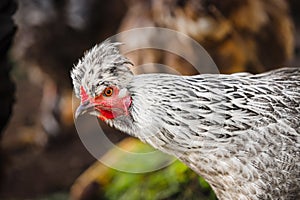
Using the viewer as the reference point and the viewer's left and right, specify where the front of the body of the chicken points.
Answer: facing to the left of the viewer
